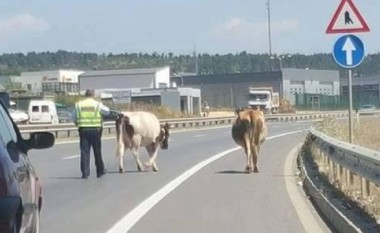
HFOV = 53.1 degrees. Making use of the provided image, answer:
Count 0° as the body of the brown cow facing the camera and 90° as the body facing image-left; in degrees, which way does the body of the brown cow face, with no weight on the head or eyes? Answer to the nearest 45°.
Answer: approximately 180°

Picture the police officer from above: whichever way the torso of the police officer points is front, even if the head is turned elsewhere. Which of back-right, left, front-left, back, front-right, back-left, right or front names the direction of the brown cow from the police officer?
right

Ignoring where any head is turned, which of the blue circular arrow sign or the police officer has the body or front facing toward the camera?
the blue circular arrow sign

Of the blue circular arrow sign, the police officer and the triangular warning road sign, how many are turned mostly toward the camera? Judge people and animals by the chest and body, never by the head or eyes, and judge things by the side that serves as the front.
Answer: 2

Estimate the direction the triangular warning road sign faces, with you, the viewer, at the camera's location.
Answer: facing the viewer

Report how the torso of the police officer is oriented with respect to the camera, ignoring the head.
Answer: away from the camera

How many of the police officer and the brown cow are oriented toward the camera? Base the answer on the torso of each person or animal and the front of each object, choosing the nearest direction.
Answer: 0

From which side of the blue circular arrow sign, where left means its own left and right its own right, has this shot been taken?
front

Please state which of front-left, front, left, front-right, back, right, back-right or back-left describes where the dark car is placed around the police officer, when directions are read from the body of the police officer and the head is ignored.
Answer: back

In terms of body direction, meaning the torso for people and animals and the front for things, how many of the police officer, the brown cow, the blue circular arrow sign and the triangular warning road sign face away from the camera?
2
